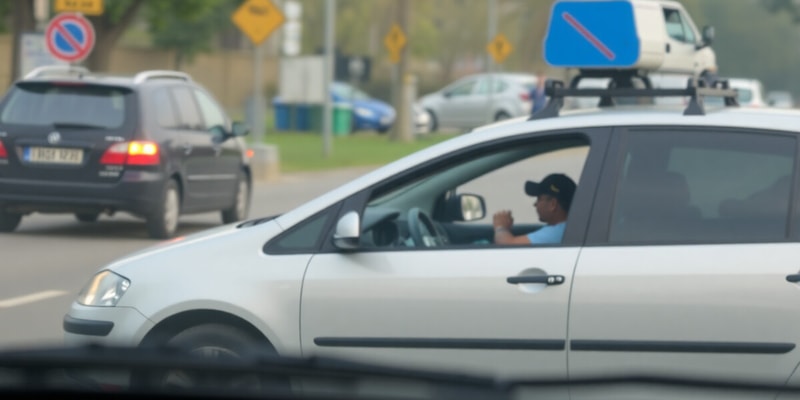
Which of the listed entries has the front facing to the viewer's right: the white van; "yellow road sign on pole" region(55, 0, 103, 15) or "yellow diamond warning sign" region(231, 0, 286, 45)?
the white van

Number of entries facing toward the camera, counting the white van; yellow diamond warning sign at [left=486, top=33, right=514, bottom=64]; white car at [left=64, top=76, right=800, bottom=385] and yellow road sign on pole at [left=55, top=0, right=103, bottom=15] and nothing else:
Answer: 2

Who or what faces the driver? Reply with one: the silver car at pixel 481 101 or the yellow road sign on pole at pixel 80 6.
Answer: the yellow road sign on pole

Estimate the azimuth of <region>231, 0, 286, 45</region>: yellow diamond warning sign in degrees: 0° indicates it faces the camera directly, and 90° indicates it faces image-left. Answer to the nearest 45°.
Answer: approximately 0°

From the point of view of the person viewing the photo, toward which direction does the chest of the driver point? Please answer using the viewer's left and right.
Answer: facing to the left of the viewer

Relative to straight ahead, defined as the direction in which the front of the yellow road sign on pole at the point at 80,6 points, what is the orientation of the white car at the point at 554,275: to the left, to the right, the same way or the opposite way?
to the right

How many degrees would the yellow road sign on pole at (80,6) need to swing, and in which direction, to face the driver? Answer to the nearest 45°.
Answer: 0° — it already faces them
